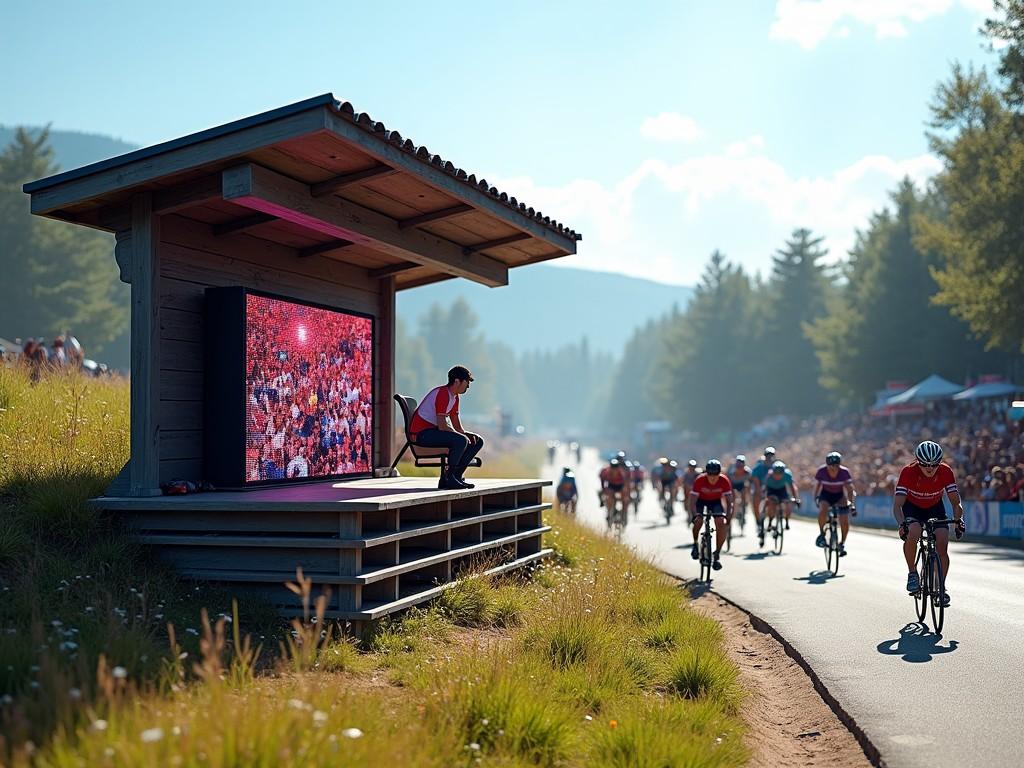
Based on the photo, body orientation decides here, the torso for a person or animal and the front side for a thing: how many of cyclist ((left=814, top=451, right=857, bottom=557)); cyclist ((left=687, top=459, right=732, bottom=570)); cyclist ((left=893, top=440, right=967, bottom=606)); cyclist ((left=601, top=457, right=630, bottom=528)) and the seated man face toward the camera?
4

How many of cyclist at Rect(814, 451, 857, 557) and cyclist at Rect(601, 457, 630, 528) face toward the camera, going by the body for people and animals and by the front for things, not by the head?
2

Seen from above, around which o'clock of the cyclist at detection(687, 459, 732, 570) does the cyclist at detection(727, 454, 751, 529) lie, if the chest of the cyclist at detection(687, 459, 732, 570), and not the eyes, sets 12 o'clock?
the cyclist at detection(727, 454, 751, 529) is roughly at 6 o'clock from the cyclist at detection(687, 459, 732, 570).

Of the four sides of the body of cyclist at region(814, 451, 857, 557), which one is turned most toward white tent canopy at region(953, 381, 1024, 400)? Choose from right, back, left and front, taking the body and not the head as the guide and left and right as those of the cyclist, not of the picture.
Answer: back

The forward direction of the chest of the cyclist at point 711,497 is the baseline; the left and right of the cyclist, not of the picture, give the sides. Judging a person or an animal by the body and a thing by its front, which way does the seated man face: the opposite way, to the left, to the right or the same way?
to the left

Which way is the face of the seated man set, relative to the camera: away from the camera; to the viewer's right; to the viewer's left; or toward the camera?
to the viewer's right

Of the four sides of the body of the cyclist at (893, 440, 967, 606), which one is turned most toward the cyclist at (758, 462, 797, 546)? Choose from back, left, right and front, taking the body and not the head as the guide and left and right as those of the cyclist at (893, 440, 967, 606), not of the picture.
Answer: back

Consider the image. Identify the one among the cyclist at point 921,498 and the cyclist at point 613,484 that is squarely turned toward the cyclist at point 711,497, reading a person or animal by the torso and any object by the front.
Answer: the cyclist at point 613,484

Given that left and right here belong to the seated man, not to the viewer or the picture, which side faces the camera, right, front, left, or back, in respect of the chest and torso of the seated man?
right

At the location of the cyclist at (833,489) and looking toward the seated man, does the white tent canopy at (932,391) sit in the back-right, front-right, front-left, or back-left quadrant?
back-right
